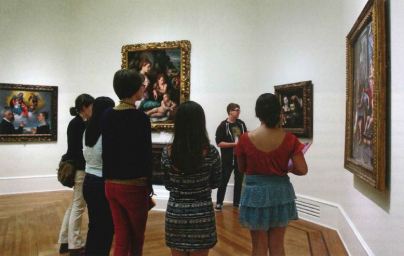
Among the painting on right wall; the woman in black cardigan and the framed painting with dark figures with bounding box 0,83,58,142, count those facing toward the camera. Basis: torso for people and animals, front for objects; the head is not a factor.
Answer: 1

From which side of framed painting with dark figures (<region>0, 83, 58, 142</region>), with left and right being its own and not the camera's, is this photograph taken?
front

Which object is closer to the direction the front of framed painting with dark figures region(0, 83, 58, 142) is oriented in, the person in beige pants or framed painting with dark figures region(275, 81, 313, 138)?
the person in beige pants

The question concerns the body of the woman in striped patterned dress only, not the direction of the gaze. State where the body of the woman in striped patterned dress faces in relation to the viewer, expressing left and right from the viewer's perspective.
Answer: facing away from the viewer

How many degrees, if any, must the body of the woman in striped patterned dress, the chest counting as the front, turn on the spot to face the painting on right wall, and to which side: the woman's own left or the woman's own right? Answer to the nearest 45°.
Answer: approximately 45° to the woman's own right

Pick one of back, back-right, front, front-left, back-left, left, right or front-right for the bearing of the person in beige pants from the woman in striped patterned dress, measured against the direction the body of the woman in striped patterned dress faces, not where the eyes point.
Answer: front-left

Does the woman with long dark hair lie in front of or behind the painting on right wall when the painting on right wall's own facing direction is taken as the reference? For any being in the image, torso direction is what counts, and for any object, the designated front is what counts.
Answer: in front

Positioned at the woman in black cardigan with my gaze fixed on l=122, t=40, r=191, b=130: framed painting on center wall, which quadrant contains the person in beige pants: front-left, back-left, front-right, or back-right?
front-left

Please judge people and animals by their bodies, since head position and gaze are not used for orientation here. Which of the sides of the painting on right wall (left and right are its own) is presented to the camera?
left

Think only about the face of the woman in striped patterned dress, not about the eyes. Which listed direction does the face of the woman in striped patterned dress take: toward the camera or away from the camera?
away from the camera

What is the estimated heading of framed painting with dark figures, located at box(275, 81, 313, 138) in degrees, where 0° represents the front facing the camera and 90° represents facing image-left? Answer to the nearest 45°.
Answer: approximately 45°

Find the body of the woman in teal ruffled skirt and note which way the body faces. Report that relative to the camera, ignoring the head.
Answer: away from the camera

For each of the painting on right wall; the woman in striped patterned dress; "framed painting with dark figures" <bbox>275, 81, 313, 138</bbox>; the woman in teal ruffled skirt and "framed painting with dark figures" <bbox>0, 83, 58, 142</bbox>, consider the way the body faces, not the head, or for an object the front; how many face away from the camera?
2

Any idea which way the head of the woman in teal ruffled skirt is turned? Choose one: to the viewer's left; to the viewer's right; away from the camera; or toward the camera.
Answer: away from the camera
